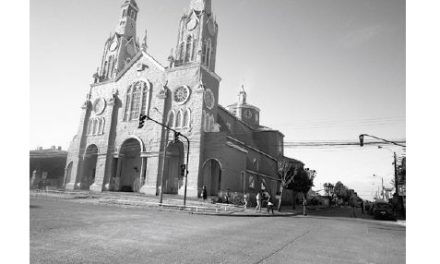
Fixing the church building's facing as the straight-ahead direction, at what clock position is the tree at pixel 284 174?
The tree is roughly at 8 o'clock from the church building.

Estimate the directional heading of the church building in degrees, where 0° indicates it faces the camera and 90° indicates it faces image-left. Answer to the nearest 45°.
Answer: approximately 45°

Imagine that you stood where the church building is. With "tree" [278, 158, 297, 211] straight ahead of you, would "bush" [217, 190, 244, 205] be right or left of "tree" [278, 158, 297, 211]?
right

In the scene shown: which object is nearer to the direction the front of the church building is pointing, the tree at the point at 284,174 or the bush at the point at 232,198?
the bush
